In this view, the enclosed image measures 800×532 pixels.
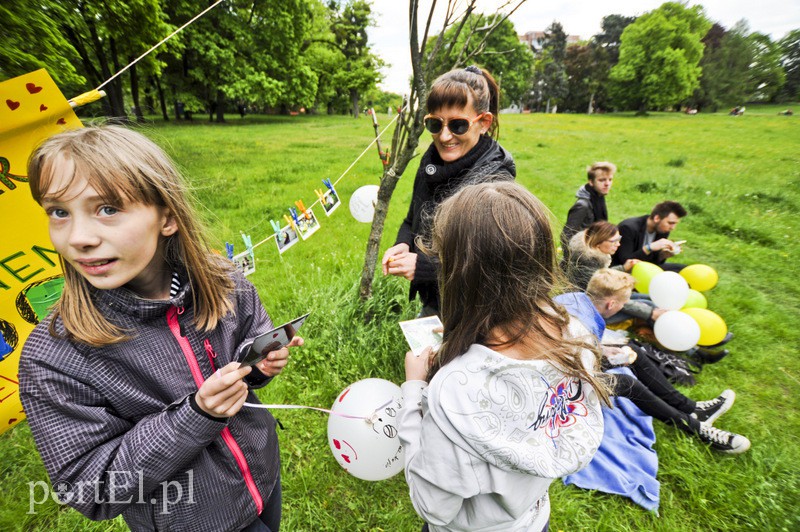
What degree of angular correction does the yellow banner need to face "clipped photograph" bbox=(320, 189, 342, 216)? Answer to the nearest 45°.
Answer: approximately 90° to its left

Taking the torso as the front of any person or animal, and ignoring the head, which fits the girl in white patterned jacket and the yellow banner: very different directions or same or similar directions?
very different directions

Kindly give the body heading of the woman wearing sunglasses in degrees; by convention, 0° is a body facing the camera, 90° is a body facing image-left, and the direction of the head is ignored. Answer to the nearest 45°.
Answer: approximately 45°

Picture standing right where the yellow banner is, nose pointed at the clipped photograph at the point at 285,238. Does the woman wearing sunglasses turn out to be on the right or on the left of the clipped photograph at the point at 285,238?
right

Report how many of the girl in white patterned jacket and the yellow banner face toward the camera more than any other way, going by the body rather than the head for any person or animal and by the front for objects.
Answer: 1

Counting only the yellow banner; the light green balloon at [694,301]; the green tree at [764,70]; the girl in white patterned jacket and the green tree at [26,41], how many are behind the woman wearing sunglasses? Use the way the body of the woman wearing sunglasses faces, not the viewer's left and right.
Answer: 2

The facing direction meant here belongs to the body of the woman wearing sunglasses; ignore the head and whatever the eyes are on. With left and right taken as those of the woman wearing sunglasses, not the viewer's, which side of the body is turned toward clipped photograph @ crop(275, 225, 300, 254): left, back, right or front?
right

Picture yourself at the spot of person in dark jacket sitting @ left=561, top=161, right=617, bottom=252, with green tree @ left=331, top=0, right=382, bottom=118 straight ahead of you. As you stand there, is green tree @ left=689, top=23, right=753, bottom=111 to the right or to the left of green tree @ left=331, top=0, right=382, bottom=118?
right

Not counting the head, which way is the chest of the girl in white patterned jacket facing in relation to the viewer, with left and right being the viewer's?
facing away from the viewer and to the left of the viewer
